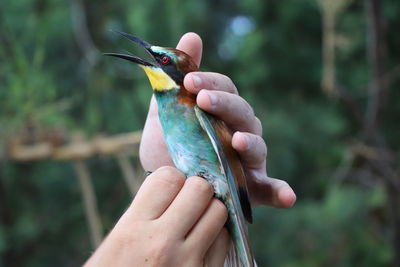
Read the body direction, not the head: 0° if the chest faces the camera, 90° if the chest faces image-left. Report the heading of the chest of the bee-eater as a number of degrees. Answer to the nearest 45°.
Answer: approximately 90°
